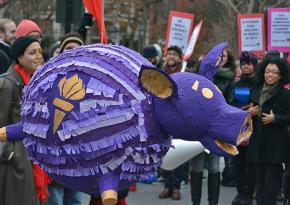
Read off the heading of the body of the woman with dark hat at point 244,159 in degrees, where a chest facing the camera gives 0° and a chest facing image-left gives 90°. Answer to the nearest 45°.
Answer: approximately 45°

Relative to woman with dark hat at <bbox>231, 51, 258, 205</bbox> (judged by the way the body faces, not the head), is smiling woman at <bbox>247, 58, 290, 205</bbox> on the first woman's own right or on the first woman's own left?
on the first woman's own left

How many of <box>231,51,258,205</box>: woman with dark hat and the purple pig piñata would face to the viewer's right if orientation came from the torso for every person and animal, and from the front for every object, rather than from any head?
1

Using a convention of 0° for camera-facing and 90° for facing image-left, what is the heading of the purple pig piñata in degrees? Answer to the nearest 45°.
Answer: approximately 270°

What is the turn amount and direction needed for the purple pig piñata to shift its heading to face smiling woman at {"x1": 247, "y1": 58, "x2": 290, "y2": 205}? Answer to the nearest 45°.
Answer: approximately 45° to its left

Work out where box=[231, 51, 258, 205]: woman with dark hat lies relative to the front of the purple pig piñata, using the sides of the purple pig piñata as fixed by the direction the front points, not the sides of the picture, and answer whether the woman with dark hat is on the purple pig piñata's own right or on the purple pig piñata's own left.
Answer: on the purple pig piñata's own left
